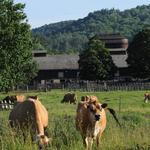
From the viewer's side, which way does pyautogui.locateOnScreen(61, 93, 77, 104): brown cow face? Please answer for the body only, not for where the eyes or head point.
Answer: to the viewer's left

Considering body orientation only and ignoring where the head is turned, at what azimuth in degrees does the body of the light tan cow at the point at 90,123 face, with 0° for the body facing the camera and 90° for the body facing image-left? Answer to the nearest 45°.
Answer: approximately 0°

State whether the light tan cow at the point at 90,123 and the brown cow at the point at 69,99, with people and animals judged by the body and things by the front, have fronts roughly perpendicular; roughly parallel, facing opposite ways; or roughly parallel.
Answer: roughly perpendicular

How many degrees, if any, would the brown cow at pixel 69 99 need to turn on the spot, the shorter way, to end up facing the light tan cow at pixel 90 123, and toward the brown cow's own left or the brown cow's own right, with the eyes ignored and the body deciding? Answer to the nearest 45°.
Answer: approximately 90° to the brown cow's own left

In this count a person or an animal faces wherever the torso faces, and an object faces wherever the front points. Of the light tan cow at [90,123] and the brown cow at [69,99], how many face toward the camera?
1

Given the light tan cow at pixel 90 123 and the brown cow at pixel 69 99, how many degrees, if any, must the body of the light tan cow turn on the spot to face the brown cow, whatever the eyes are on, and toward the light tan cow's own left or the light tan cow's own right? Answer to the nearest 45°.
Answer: approximately 180°

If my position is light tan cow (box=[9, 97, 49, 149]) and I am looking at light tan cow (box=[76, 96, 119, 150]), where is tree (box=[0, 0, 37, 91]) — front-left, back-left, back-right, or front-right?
back-left
